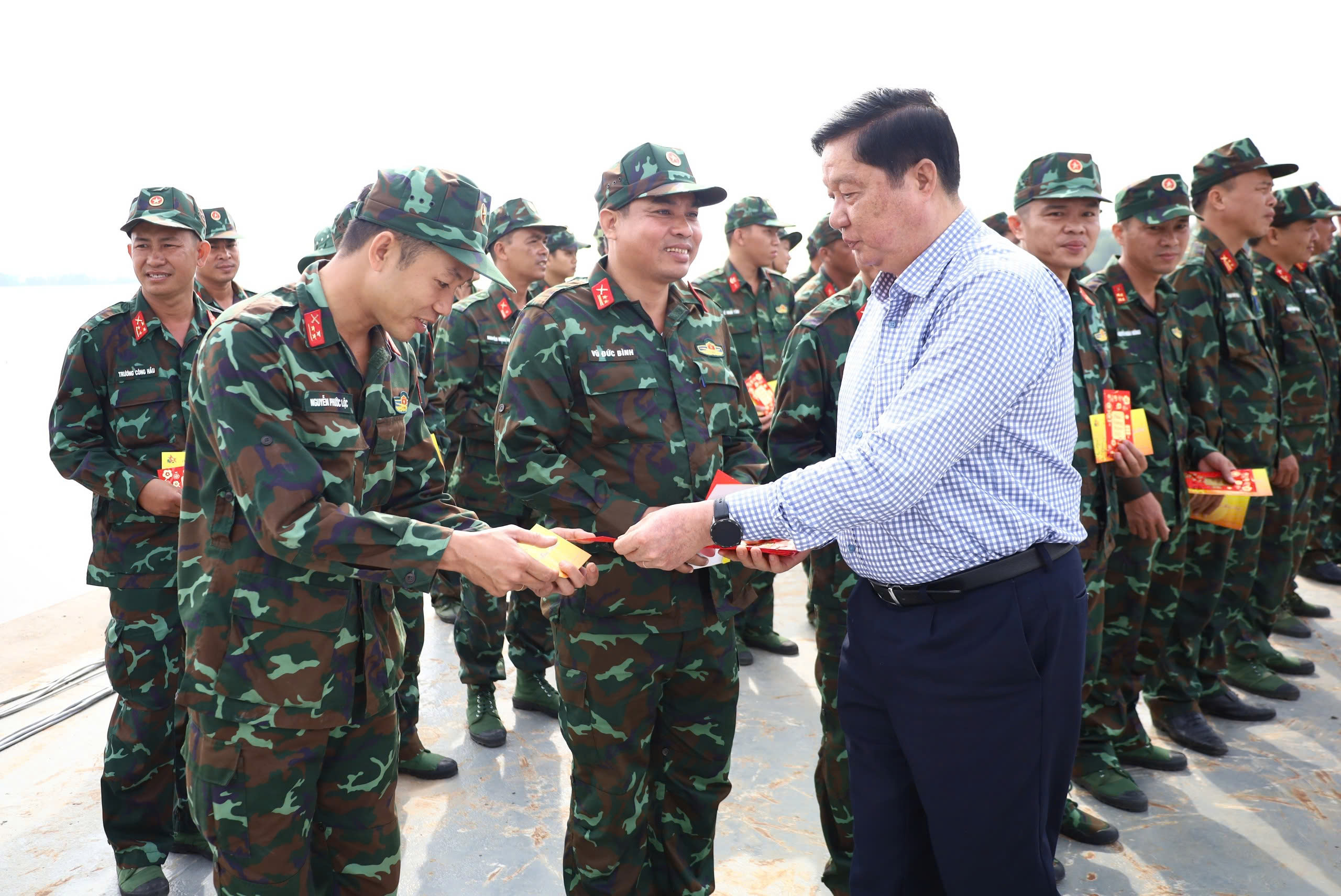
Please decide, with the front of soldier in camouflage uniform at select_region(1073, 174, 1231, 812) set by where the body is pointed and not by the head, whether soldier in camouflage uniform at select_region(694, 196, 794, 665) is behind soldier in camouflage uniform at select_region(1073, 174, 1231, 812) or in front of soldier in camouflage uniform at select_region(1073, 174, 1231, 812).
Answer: behind

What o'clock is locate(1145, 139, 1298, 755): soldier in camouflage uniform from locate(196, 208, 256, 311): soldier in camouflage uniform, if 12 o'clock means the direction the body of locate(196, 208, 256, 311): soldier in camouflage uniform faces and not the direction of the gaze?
locate(1145, 139, 1298, 755): soldier in camouflage uniform is roughly at 10 o'clock from locate(196, 208, 256, 311): soldier in camouflage uniform.

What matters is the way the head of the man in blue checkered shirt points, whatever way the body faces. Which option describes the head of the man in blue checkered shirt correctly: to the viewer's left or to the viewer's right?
to the viewer's left

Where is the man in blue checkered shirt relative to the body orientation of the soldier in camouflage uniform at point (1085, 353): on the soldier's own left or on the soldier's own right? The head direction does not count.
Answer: on the soldier's own right

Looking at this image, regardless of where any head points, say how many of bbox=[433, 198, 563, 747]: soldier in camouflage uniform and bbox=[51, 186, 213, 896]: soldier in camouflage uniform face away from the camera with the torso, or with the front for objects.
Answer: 0

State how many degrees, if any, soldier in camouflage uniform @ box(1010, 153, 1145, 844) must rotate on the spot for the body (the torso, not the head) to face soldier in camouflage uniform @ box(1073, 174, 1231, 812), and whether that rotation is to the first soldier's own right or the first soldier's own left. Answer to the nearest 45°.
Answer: approximately 90° to the first soldier's own left

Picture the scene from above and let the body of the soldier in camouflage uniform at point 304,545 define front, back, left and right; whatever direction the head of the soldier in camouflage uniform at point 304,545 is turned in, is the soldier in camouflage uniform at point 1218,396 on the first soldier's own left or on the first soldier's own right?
on the first soldier's own left
